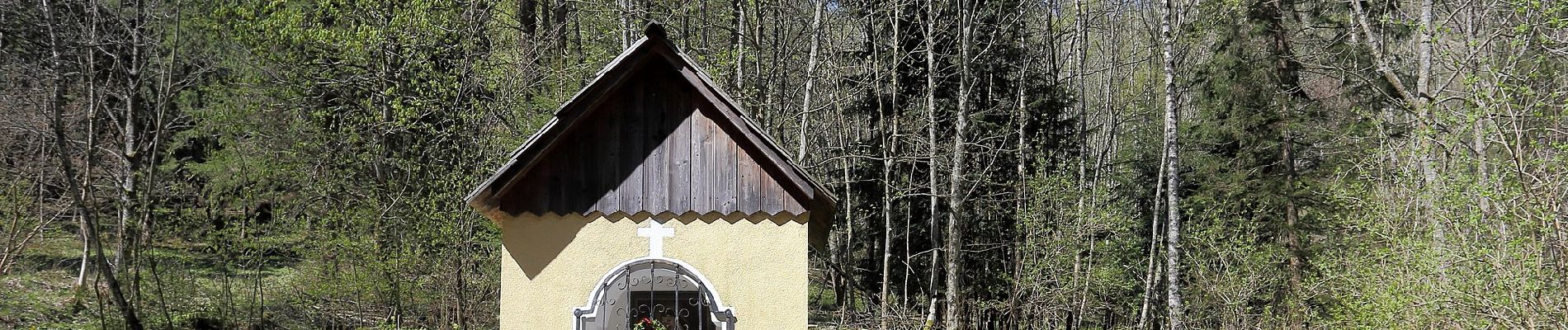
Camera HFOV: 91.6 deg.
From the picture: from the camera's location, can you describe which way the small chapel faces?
facing the viewer
